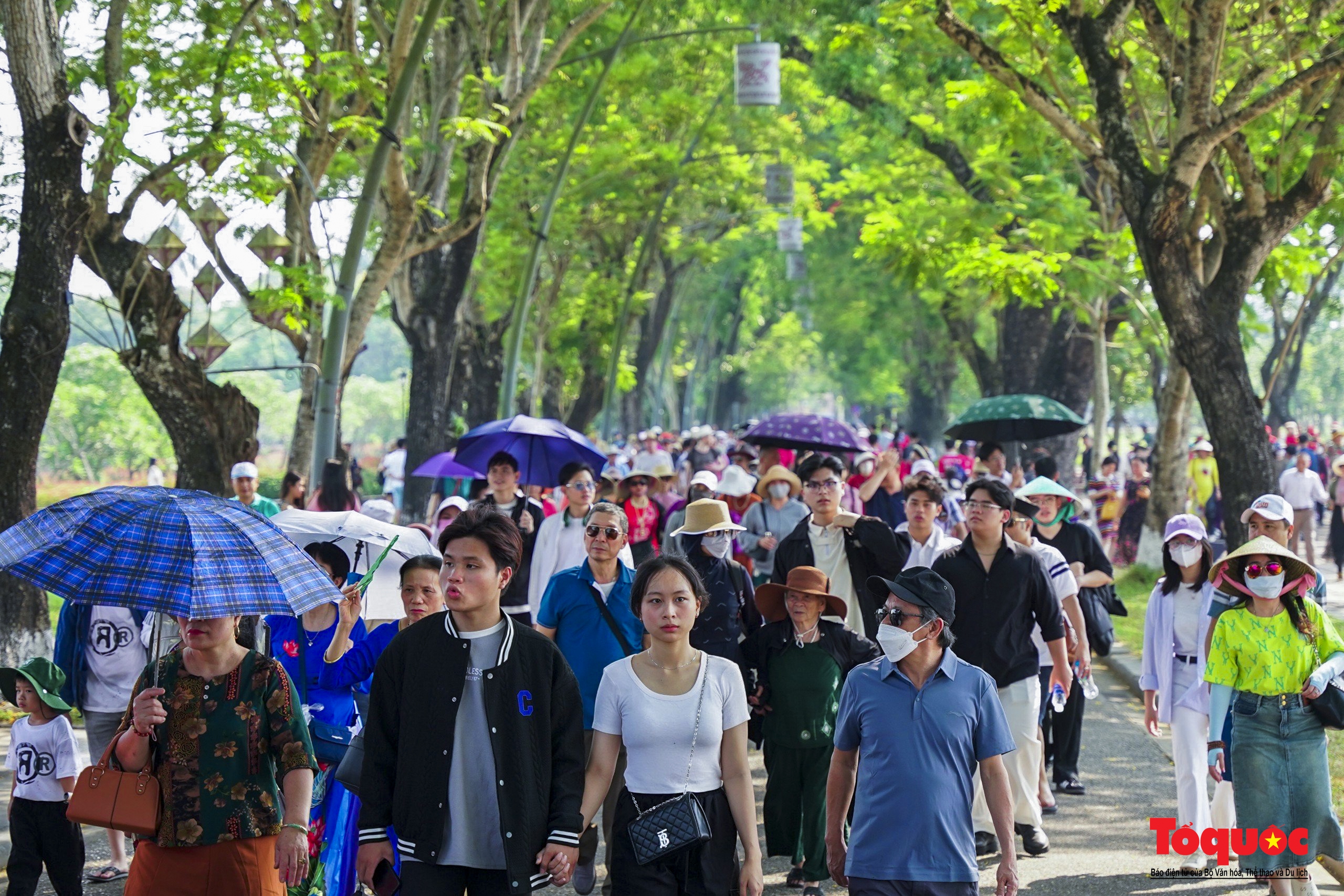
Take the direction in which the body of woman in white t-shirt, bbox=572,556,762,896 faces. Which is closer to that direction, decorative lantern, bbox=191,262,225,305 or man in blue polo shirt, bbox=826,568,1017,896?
the man in blue polo shirt

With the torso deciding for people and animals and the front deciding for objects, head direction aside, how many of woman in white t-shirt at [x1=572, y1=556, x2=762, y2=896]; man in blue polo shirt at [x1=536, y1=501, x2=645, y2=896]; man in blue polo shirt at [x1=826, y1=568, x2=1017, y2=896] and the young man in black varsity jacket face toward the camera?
4

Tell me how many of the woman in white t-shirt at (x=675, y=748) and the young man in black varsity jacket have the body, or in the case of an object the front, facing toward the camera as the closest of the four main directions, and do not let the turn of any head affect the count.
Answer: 2

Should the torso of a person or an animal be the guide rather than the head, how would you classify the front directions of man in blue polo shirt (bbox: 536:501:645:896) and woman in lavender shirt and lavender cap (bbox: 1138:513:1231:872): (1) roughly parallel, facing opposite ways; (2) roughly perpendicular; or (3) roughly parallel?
roughly parallel

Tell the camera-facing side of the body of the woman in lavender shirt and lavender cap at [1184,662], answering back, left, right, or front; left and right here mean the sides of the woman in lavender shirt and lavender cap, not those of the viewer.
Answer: front

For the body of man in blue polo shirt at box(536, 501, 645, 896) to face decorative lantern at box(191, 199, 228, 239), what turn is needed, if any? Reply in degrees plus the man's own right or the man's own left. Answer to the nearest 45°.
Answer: approximately 135° to the man's own right

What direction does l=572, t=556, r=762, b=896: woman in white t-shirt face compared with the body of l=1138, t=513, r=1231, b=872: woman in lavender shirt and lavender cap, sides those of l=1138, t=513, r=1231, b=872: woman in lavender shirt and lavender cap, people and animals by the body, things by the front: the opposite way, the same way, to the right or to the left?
the same way

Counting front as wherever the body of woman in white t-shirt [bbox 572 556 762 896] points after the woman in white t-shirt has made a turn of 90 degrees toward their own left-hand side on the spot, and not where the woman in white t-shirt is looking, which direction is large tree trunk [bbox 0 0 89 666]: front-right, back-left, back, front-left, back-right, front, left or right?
back-left

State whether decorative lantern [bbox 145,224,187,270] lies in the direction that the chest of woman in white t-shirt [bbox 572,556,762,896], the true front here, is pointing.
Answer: no

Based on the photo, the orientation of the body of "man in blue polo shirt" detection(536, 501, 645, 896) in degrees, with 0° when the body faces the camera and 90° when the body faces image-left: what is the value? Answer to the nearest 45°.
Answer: approximately 0°

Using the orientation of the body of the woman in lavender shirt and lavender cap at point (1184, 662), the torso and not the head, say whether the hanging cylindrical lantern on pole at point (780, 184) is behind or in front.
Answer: behind

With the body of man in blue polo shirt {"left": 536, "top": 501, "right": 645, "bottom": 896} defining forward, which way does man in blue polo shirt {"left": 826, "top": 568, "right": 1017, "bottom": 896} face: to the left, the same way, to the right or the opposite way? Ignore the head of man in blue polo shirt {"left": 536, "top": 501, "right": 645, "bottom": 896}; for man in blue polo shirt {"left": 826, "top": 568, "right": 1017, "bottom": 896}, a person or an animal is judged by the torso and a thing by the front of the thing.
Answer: the same way

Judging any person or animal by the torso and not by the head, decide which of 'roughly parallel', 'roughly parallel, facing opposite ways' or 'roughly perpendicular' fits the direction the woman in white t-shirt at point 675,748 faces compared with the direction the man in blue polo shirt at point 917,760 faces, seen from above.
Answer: roughly parallel

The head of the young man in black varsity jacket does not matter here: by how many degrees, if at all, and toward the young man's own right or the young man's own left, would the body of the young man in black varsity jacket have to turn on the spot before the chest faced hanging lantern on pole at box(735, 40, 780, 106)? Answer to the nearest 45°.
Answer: approximately 180°

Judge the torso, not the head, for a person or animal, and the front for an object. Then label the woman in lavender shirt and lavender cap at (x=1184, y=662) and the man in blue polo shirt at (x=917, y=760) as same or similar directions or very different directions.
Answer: same or similar directions

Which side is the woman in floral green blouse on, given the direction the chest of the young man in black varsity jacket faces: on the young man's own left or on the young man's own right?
on the young man's own right

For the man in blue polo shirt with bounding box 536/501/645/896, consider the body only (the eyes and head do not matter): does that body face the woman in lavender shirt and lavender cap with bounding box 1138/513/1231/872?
no

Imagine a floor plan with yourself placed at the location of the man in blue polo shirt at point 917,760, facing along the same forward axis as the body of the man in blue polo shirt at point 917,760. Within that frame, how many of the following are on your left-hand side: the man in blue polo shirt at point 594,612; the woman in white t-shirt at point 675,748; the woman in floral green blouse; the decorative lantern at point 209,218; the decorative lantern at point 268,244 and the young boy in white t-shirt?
0

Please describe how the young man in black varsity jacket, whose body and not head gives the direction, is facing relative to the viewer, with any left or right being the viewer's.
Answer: facing the viewer

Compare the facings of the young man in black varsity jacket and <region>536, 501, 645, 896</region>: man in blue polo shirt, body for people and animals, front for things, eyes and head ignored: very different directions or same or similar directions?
same or similar directions

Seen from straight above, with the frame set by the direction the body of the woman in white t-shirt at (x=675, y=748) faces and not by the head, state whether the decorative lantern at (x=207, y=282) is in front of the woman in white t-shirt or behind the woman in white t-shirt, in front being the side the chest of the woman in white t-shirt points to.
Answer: behind
